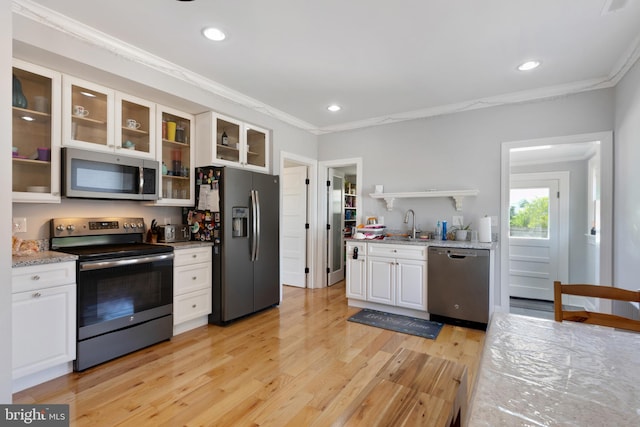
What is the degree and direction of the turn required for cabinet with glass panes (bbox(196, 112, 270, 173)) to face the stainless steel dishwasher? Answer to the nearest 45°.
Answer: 0° — it already faces it

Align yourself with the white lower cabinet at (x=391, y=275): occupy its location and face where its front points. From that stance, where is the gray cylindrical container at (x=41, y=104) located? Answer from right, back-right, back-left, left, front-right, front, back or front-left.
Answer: front

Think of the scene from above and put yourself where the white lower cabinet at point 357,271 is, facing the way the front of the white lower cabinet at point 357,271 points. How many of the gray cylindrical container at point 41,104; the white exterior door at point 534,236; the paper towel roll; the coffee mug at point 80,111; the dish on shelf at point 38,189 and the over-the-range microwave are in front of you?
4

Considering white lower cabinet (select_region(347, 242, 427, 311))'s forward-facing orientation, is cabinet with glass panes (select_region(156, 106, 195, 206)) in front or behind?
in front

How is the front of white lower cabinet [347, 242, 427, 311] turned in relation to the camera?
facing the viewer and to the left of the viewer

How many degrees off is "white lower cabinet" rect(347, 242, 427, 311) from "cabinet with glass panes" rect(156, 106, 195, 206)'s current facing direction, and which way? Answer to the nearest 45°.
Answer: approximately 45° to its left

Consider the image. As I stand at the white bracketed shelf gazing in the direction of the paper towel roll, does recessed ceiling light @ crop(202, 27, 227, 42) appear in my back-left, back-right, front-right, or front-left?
back-right

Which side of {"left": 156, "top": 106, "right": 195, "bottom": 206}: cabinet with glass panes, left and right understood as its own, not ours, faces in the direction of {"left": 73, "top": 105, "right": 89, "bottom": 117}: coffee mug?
right

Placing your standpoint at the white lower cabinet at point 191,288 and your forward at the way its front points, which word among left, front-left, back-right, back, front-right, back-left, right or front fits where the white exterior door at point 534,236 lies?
front-left

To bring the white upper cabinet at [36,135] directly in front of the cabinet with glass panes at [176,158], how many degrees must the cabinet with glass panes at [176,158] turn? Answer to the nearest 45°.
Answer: approximately 90° to its right

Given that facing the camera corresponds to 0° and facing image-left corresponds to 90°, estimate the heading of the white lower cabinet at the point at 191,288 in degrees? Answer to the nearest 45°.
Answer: approximately 315°

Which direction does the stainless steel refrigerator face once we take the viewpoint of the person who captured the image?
facing the viewer and to the right of the viewer

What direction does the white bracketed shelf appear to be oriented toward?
toward the camera

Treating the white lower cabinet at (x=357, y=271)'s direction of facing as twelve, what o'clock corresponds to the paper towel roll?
The paper towel roll is roughly at 8 o'clock from the white lower cabinet.
